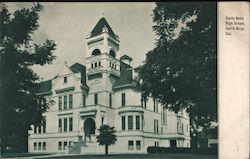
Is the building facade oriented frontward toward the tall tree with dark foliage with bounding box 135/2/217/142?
no

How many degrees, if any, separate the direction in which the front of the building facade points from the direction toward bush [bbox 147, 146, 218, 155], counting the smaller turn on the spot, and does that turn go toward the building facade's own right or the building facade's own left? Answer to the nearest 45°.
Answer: approximately 135° to the building facade's own left

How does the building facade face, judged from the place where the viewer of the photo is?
facing the viewer and to the left of the viewer

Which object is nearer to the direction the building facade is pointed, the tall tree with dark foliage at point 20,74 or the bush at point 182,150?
the tall tree with dark foliage

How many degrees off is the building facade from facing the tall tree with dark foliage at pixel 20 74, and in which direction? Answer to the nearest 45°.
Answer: approximately 45° to its right
